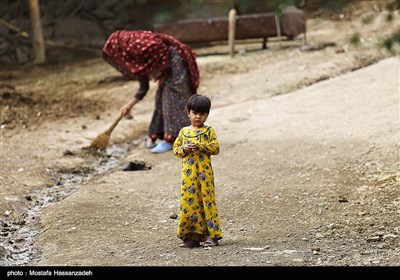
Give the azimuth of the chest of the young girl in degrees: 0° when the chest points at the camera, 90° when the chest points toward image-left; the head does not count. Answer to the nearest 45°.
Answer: approximately 0°

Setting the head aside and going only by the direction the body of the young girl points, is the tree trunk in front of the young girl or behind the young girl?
behind
